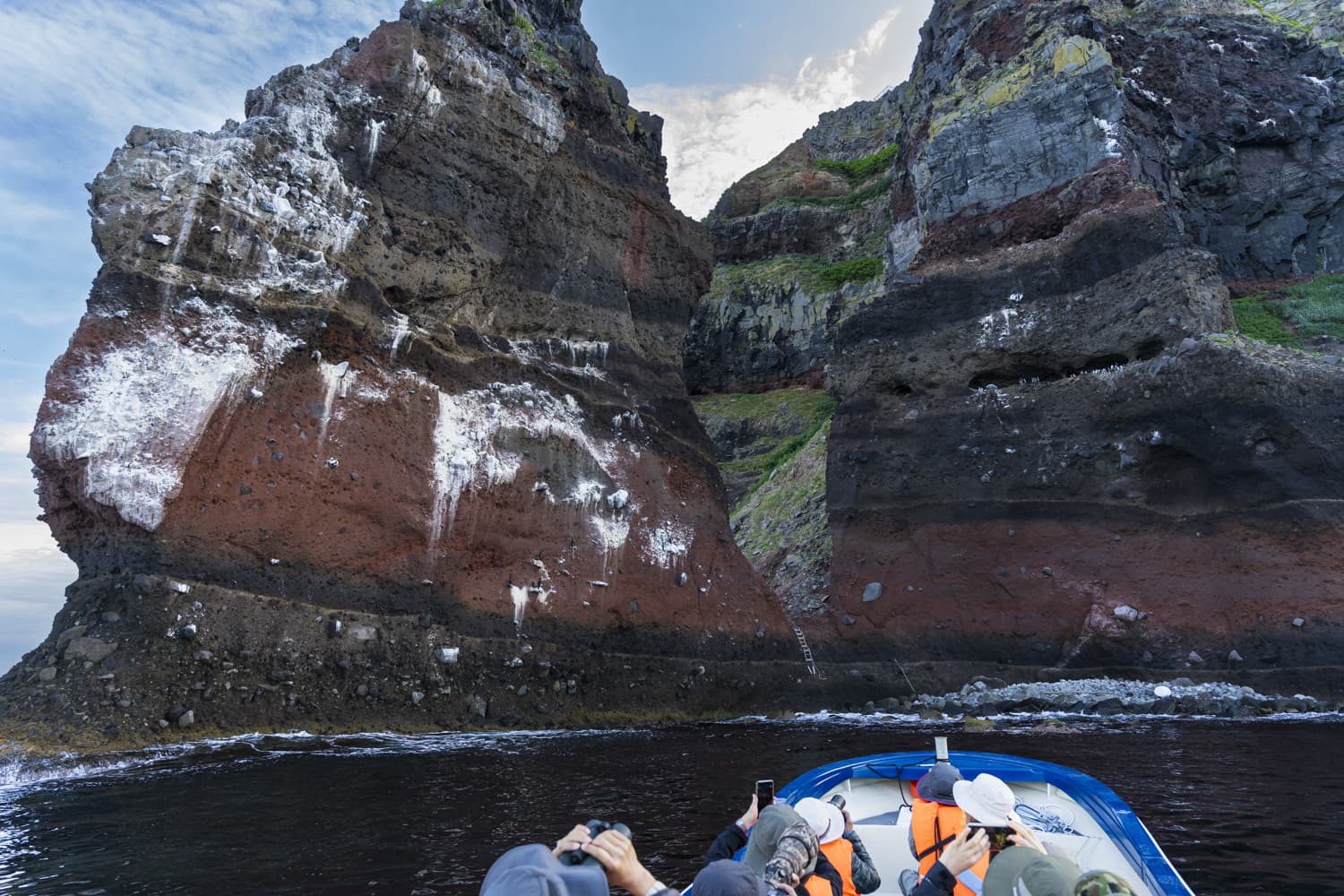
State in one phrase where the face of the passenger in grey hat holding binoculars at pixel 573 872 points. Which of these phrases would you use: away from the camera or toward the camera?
away from the camera

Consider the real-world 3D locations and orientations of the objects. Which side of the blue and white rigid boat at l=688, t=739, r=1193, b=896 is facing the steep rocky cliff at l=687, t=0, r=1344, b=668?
front

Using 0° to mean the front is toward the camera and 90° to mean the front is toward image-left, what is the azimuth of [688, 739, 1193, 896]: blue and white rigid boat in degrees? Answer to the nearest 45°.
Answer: approximately 180°

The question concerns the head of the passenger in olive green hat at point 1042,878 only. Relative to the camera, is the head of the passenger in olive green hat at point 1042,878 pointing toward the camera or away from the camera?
away from the camera

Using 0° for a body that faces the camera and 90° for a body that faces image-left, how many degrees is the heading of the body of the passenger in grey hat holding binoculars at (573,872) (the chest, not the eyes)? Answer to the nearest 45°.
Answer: approximately 225°

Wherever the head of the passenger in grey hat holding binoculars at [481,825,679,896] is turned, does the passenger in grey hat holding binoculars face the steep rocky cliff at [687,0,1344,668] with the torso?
yes

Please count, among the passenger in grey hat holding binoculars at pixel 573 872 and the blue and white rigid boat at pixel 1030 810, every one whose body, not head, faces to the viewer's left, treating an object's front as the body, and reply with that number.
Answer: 0
